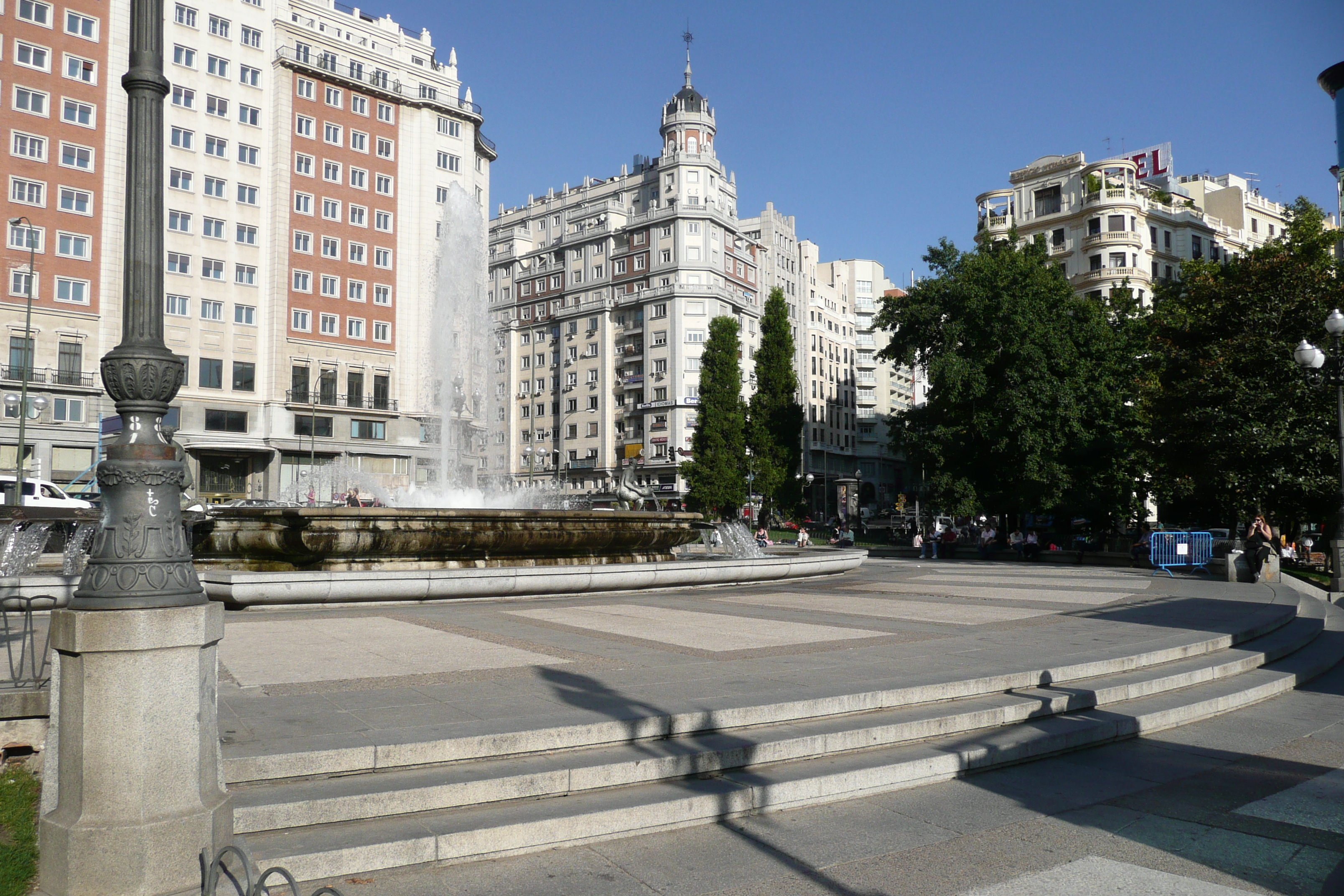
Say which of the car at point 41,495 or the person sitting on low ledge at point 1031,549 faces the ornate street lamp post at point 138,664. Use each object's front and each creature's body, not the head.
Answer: the person sitting on low ledge

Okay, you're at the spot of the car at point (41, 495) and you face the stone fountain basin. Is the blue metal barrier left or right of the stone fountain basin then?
left

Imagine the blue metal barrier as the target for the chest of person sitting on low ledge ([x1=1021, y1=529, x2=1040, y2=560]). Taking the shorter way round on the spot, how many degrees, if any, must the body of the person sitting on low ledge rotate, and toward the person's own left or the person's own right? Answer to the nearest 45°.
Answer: approximately 45° to the person's own left

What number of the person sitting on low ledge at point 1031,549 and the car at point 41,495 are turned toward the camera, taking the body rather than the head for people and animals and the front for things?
1

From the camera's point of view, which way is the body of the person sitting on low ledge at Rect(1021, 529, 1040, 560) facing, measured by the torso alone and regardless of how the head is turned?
toward the camera

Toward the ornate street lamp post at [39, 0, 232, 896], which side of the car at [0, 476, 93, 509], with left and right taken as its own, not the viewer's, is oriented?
right

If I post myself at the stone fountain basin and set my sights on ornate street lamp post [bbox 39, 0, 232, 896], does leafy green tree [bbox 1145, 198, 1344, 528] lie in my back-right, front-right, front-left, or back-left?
back-left

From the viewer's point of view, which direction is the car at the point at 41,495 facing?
to the viewer's right

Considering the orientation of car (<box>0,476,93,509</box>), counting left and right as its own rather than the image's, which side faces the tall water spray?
front

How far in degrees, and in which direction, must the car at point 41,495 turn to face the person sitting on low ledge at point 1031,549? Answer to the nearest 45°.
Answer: approximately 45° to its right

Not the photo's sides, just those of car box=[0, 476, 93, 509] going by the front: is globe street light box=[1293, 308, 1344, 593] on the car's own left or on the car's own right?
on the car's own right

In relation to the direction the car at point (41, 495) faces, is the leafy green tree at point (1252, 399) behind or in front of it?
in front

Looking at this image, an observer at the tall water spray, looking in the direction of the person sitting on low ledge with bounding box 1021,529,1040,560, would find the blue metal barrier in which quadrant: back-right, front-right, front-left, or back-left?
front-right

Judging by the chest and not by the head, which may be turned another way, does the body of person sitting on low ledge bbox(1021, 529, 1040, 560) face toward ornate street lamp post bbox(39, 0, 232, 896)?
yes
